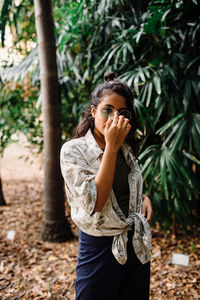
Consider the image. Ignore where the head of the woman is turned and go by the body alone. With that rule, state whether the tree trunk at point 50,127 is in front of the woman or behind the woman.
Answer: behind

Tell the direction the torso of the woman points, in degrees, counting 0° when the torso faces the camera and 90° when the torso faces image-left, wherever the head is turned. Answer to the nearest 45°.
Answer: approximately 315°
